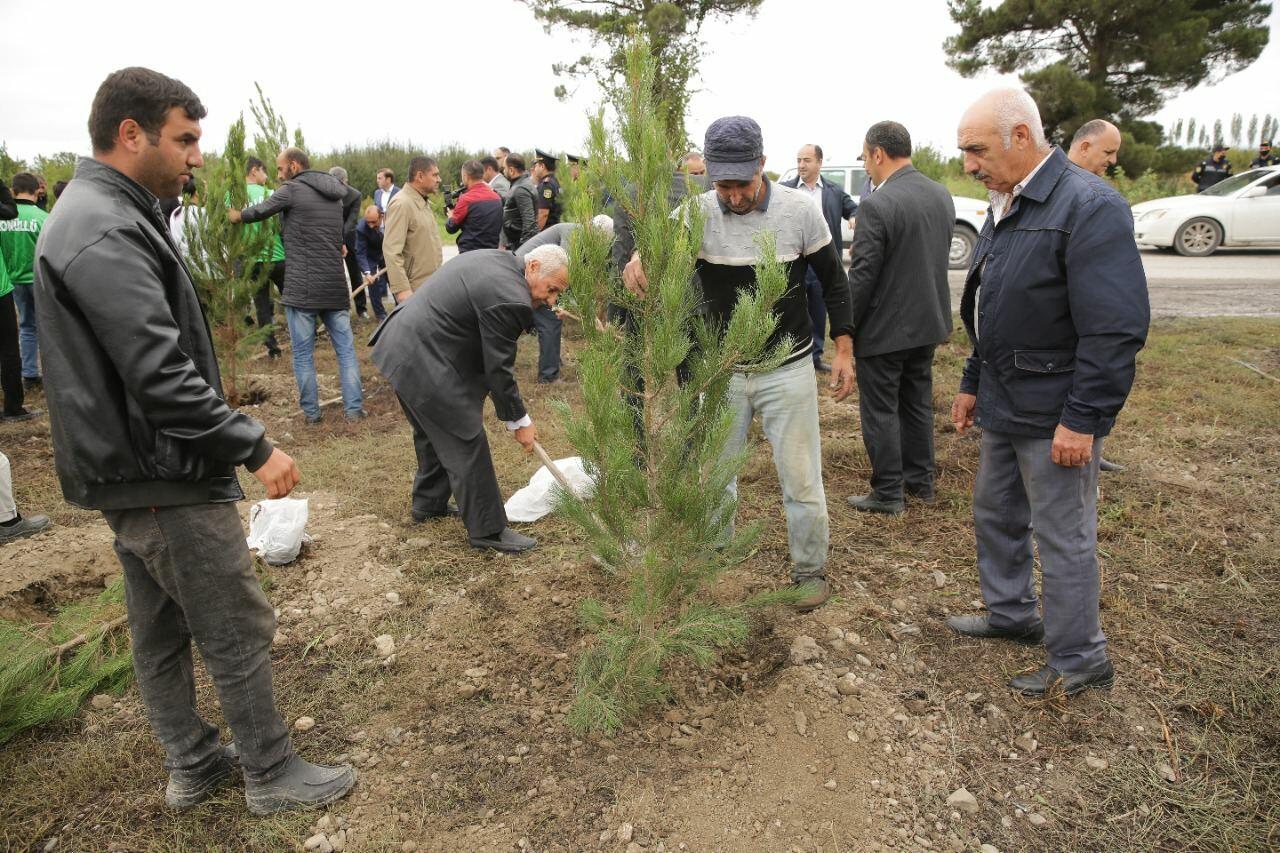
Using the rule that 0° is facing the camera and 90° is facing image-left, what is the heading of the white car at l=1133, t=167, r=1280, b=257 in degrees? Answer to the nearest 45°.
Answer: approximately 90°

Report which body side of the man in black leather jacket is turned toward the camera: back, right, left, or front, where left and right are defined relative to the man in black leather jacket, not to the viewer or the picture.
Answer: right

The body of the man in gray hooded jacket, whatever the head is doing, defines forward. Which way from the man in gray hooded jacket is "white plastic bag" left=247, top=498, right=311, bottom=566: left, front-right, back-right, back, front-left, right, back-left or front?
back-left

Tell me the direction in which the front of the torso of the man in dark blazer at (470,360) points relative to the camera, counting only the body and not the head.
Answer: to the viewer's right

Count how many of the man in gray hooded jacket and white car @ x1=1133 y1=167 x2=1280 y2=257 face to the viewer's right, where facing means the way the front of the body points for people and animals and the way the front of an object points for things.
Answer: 0

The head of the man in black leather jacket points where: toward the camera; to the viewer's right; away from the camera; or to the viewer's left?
to the viewer's right

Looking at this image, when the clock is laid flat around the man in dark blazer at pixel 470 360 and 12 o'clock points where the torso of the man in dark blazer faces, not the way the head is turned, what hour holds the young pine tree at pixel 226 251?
The young pine tree is roughly at 8 o'clock from the man in dark blazer.

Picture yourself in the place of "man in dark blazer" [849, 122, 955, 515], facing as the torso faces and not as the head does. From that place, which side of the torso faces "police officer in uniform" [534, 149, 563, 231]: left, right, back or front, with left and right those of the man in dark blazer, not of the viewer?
front

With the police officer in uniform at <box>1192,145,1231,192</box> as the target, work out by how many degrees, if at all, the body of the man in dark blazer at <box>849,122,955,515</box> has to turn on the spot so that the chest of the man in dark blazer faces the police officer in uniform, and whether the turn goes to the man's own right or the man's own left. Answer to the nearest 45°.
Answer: approximately 45° to the man's own right

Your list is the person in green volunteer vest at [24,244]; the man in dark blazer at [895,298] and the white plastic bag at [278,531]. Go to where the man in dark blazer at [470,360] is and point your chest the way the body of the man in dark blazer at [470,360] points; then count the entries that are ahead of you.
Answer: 1

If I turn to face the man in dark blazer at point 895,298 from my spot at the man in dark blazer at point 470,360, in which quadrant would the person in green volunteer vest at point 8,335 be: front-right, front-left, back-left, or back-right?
back-left

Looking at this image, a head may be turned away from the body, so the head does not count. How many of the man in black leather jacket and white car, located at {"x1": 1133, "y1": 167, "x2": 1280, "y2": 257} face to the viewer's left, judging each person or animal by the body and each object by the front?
1

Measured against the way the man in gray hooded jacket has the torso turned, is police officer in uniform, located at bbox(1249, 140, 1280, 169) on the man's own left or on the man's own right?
on the man's own right

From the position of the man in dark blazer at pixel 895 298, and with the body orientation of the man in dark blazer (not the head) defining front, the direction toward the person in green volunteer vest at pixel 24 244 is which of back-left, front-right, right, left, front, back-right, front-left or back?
front-left

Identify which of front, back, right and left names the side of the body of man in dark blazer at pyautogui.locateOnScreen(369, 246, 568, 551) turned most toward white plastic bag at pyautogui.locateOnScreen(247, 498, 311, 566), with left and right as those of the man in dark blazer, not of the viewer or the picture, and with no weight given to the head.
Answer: back

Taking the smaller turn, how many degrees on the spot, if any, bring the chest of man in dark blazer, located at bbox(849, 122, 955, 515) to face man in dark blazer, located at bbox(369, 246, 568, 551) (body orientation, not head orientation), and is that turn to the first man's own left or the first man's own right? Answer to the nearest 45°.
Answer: approximately 90° to the first man's own left

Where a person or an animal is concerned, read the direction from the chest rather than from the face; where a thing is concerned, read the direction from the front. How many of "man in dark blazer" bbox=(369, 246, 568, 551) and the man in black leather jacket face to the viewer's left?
0
